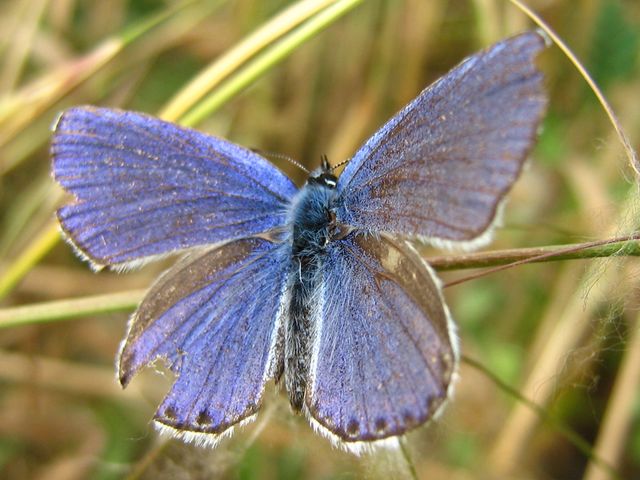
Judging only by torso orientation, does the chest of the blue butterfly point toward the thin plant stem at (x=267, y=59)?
yes

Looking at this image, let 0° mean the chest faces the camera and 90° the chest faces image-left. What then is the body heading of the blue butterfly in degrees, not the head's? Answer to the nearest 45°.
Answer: approximately 180°

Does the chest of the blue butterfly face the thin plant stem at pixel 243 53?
yes

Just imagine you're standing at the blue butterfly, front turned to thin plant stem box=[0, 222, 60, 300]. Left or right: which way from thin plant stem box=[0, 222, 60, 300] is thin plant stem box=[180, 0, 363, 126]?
right

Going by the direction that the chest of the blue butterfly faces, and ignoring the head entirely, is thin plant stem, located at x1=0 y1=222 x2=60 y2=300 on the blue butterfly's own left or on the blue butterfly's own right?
on the blue butterfly's own left
